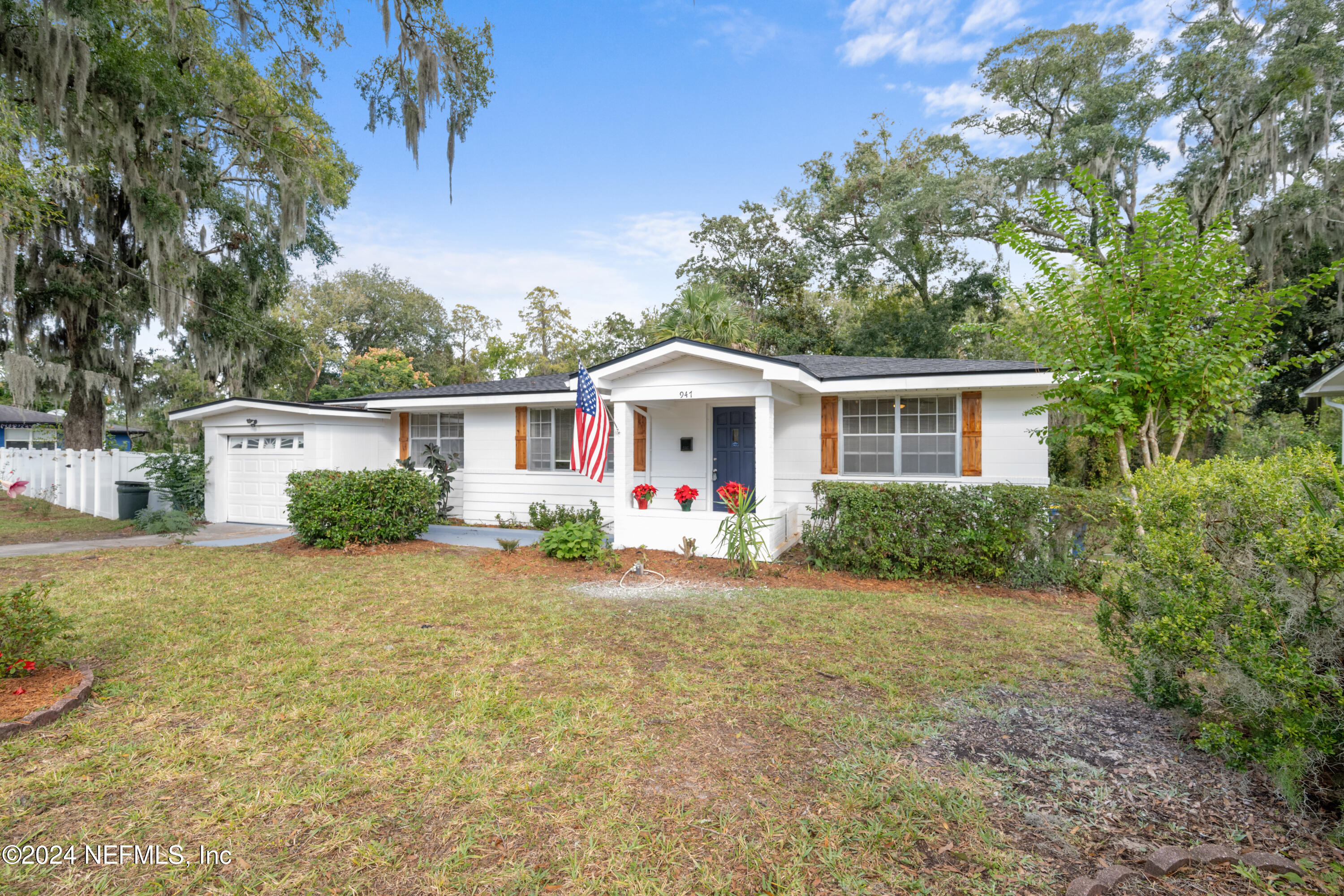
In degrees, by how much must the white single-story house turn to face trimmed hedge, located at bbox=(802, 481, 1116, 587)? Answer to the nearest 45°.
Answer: approximately 45° to its left

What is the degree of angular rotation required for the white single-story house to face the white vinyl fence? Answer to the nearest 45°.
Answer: approximately 90° to its right

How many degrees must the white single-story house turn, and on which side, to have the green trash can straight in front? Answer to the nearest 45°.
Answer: approximately 90° to its right

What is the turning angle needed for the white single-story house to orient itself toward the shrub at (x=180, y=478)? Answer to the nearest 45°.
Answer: approximately 90° to its right

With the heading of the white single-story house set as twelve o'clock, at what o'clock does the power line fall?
The power line is roughly at 4 o'clock from the white single-story house.

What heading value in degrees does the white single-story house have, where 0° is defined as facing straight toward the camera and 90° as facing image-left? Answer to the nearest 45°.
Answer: approximately 0°

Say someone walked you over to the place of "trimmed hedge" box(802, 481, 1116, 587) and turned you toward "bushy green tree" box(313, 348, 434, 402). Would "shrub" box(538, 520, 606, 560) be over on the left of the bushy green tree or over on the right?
left

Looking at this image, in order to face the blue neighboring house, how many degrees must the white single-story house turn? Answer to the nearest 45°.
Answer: approximately 135° to its right

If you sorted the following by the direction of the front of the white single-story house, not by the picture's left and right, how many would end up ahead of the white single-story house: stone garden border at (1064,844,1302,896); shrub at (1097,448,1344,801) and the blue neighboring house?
2

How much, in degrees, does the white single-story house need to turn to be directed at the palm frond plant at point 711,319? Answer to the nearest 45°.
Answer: approximately 180°
